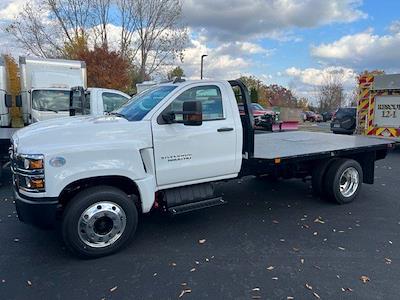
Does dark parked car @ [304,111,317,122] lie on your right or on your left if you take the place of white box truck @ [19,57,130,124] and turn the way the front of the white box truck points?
on your left

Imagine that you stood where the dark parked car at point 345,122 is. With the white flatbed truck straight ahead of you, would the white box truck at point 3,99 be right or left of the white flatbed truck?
right

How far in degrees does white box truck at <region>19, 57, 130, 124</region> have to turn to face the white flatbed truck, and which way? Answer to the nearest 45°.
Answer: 0° — it already faces it
